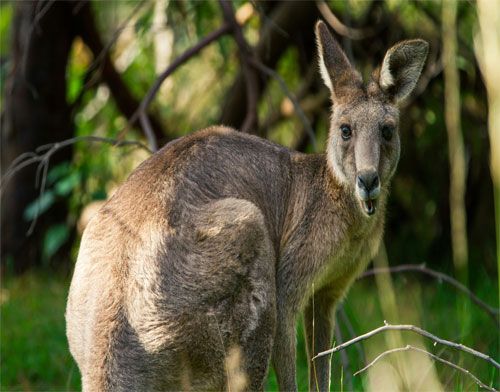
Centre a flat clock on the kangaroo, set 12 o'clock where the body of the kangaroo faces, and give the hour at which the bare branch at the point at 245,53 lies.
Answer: The bare branch is roughly at 11 o'clock from the kangaroo.

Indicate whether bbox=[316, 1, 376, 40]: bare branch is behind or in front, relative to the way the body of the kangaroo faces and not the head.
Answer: in front

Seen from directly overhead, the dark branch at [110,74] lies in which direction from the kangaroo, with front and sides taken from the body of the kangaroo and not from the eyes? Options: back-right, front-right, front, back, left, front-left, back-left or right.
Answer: front-left

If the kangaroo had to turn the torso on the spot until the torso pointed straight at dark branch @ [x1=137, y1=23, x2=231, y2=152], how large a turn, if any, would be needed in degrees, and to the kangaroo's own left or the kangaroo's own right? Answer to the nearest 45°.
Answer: approximately 45° to the kangaroo's own left

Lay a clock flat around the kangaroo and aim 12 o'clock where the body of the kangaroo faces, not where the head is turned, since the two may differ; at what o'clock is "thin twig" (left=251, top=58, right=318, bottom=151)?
The thin twig is roughly at 11 o'clock from the kangaroo.

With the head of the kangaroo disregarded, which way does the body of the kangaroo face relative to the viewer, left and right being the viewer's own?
facing away from the viewer and to the right of the viewer
